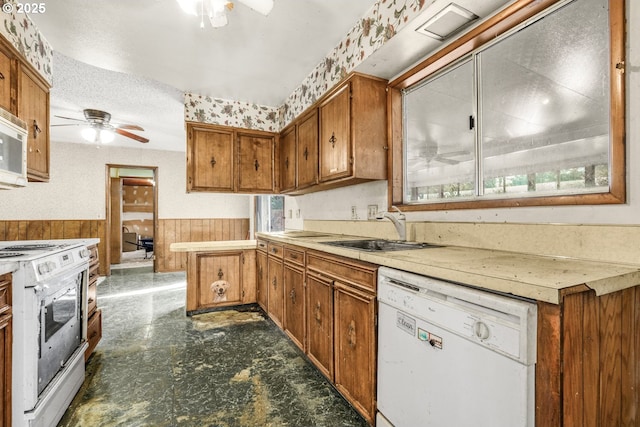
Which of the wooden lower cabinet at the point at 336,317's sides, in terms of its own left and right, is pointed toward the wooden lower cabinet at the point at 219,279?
right

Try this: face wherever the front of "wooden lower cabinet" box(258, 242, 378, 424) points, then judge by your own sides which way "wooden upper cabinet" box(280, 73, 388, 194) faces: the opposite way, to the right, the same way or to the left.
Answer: the same way

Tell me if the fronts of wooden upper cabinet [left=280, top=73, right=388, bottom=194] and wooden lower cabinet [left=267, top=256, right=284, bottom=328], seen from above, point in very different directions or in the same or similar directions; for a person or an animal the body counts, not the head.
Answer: same or similar directions

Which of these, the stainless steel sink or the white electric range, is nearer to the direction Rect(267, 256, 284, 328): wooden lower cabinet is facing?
the white electric range

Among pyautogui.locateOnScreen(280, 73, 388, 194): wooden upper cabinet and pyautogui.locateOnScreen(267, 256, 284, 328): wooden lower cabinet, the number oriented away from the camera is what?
0

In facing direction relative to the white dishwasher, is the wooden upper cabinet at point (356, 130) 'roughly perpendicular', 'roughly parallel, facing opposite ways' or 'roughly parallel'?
roughly parallel

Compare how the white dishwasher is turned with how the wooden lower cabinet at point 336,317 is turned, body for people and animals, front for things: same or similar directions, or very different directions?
same or similar directions

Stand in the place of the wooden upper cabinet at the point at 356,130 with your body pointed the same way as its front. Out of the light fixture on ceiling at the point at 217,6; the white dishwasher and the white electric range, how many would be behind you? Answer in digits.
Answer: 0

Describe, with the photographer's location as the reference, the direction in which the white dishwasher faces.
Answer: facing the viewer and to the left of the viewer

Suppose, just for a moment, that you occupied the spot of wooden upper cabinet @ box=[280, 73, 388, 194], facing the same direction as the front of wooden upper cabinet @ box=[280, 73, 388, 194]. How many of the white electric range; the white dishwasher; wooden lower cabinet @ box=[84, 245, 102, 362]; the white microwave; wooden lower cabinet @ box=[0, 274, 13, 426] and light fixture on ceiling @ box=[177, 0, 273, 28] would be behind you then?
0

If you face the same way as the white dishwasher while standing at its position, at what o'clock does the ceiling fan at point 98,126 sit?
The ceiling fan is roughly at 2 o'clock from the white dishwasher.

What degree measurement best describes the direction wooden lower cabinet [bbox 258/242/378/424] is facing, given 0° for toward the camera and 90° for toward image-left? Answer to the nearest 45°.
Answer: approximately 45°
